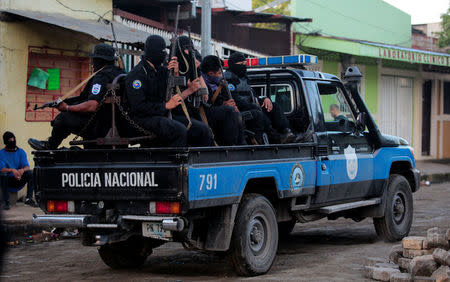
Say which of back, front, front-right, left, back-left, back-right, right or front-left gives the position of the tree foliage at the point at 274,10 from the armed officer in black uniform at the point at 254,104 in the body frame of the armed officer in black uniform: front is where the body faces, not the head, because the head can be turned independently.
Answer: back-left

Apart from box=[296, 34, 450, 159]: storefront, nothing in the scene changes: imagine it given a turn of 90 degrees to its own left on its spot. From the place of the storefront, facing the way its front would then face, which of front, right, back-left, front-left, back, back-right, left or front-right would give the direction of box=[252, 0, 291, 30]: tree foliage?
left

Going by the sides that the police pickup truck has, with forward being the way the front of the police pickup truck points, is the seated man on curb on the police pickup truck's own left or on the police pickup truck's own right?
on the police pickup truck's own left

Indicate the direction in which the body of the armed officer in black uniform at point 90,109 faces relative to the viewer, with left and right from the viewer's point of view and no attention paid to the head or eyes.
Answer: facing to the left of the viewer

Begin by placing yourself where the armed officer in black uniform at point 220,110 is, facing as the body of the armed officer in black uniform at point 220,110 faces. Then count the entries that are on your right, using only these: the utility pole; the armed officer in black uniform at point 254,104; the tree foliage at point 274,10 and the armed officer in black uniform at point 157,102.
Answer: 1

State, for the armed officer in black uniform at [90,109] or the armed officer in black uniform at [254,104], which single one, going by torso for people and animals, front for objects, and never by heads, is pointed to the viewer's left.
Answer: the armed officer in black uniform at [90,109]

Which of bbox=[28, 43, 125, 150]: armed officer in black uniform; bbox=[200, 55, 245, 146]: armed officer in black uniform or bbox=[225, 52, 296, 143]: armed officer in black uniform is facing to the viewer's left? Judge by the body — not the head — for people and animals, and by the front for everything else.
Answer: bbox=[28, 43, 125, 150]: armed officer in black uniform
